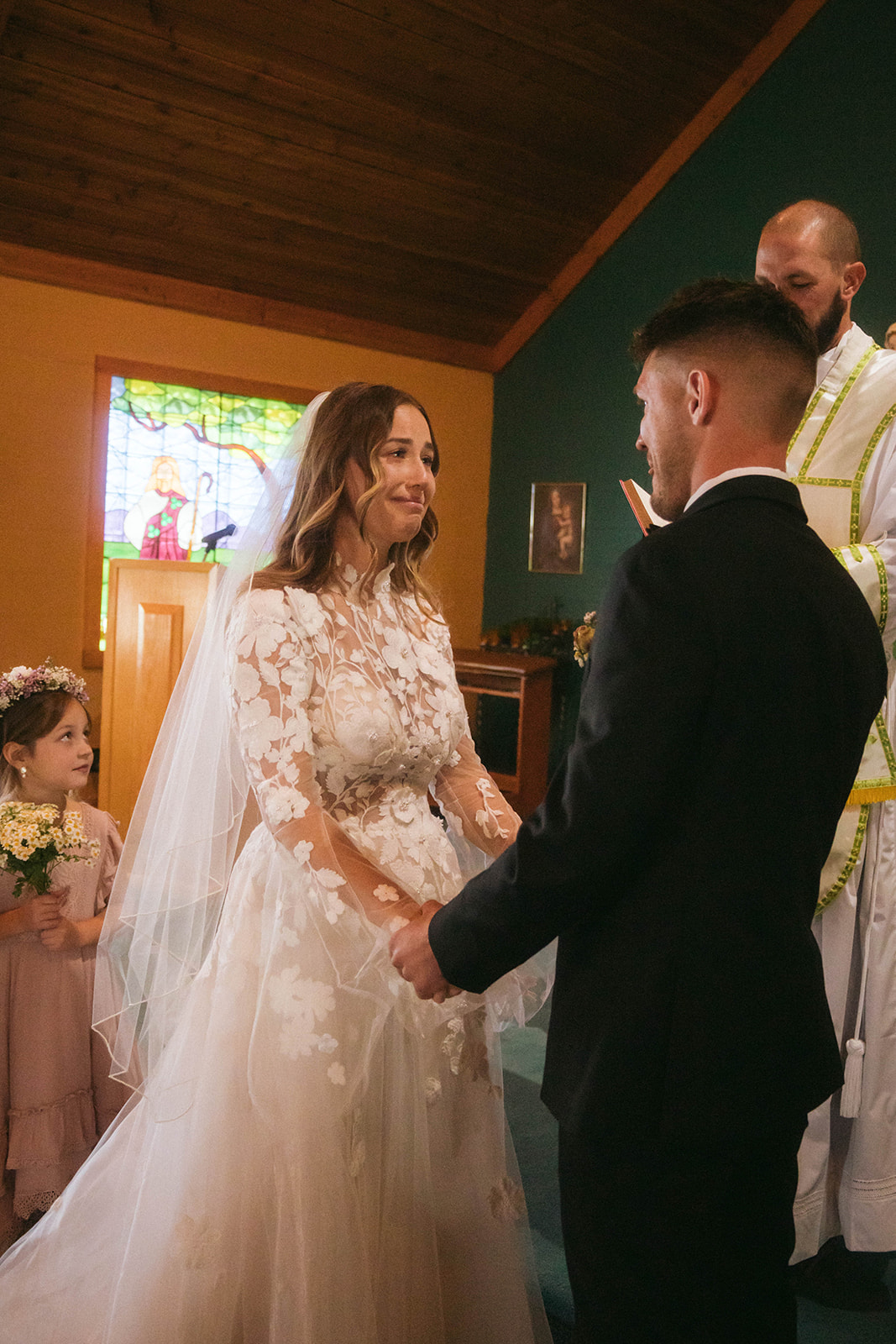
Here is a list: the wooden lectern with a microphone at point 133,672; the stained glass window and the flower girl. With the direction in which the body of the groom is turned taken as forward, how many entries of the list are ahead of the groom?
3

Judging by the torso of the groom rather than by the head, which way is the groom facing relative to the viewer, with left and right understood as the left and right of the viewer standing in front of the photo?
facing away from the viewer and to the left of the viewer

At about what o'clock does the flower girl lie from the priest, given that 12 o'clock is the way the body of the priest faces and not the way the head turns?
The flower girl is roughly at 1 o'clock from the priest.

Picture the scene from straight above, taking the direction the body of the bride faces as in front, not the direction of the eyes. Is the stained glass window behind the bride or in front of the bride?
behind

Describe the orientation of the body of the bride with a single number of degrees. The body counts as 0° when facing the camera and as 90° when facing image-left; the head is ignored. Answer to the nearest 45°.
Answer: approximately 315°

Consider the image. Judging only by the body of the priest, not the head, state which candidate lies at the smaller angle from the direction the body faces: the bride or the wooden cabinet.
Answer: the bride

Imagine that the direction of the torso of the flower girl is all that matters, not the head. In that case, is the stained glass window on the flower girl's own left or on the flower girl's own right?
on the flower girl's own left

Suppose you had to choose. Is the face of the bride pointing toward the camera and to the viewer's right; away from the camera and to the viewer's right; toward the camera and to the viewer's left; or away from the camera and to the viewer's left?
toward the camera and to the viewer's right

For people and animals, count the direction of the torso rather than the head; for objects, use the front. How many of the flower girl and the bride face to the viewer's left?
0

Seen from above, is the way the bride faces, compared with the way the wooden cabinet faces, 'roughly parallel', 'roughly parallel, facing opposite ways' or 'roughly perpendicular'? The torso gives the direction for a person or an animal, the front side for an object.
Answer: roughly perpendicular

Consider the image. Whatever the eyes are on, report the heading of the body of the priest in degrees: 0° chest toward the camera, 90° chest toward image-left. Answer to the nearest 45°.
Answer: approximately 45°

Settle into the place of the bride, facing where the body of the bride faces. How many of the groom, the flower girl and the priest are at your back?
1

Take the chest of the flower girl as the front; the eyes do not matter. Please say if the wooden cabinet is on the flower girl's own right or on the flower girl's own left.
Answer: on the flower girl's own left

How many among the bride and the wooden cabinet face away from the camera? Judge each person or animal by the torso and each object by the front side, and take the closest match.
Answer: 0

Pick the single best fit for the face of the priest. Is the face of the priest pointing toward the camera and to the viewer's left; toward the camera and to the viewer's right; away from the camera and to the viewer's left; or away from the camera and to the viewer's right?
toward the camera and to the viewer's left

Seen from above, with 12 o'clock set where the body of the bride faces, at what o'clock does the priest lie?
The priest is roughly at 10 o'clock from the bride.

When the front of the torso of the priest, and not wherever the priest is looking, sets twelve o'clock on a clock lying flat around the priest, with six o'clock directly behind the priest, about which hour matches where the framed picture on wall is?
The framed picture on wall is roughly at 4 o'clock from the priest.

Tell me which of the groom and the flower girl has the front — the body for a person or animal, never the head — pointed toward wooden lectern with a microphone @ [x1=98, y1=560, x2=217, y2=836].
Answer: the groom
